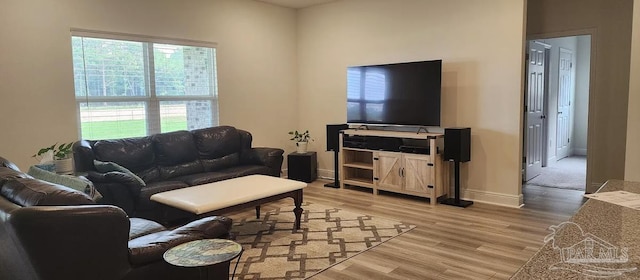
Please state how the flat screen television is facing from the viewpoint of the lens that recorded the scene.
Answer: facing the viewer and to the left of the viewer

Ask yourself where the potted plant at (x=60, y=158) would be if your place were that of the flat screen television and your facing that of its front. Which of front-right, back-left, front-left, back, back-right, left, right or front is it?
front

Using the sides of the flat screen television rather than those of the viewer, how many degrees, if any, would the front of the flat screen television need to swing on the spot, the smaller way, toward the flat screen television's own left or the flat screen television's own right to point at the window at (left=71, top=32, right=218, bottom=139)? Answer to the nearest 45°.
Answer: approximately 45° to the flat screen television's own right

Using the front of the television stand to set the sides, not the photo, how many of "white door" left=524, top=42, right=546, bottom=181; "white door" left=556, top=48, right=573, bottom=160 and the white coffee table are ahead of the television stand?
1

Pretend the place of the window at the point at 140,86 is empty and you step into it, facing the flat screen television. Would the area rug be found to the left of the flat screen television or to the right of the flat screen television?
right

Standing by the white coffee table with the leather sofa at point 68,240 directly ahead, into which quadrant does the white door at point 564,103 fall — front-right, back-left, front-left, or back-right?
back-left

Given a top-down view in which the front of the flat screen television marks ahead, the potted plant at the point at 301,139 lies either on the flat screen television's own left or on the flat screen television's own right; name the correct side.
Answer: on the flat screen television's own right

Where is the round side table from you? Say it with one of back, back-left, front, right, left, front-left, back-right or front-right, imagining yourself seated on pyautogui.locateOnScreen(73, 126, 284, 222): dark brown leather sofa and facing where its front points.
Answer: front-right

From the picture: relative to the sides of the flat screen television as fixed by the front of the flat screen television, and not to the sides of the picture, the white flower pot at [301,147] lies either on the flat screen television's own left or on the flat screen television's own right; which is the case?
on the flat screen television's own right

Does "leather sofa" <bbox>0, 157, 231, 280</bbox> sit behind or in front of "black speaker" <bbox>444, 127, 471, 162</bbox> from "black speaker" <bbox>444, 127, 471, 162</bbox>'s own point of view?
in front

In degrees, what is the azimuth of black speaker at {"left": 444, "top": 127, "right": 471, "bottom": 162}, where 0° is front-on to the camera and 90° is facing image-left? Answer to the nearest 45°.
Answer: approximately 45°

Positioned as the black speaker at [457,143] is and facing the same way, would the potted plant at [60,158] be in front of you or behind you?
in front

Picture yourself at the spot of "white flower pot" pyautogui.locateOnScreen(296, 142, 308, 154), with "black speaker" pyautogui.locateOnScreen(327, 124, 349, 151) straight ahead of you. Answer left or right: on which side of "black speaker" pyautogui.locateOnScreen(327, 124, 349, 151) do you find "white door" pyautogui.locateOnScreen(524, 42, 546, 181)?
left

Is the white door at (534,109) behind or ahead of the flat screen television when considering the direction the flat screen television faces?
behind

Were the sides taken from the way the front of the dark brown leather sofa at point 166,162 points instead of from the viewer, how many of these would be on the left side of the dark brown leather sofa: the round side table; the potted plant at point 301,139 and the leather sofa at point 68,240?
1

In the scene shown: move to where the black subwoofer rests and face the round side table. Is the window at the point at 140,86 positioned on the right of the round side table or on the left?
right
